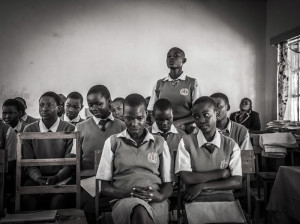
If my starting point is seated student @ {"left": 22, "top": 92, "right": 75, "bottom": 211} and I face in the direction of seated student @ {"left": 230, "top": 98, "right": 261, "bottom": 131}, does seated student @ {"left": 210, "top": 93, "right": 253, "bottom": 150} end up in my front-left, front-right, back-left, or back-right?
front-right

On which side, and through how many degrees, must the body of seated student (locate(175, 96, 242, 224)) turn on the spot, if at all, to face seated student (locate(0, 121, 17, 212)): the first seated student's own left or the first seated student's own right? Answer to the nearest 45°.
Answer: approximately 90° to the first seated student's own right

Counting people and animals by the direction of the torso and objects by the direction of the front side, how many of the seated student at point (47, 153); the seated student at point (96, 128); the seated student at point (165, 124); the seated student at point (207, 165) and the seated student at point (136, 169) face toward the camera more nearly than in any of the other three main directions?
5

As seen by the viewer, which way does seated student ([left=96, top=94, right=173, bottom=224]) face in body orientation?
toward the camera

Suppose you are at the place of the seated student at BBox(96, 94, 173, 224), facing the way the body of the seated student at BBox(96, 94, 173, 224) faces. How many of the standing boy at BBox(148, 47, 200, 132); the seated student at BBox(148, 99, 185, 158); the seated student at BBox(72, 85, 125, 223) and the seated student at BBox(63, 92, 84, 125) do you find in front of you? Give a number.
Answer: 0

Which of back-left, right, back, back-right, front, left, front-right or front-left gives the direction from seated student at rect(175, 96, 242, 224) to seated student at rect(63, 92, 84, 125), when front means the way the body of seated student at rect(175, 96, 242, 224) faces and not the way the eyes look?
back-right

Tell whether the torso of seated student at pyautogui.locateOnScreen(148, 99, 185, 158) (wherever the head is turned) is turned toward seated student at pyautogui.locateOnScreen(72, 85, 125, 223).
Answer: no

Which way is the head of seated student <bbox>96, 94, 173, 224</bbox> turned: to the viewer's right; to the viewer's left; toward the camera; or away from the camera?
toward the camera

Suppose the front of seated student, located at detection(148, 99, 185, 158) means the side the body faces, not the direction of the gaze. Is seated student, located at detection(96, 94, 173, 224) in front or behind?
in front

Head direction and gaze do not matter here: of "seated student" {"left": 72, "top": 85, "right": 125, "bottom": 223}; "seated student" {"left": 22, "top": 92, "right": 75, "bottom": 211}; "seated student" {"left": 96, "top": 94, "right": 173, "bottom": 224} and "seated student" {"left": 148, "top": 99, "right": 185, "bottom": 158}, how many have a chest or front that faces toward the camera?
4

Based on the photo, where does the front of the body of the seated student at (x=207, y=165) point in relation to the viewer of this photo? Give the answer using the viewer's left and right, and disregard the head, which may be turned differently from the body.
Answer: facing the viewer

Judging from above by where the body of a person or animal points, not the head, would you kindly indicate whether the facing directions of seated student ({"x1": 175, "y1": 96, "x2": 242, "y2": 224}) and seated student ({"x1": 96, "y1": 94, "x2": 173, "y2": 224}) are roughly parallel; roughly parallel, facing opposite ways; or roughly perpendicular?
roughly parallel

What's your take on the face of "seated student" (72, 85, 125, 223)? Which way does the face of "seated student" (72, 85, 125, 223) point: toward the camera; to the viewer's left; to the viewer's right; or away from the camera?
toward the camera

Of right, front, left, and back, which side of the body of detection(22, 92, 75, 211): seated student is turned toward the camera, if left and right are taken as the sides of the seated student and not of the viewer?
front

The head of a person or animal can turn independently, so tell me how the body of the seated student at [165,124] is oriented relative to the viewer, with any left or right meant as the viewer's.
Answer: facing the viewer

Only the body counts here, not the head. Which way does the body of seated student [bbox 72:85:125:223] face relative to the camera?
toward the camera

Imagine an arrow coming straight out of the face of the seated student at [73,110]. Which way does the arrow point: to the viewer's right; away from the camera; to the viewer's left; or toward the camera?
toward the camera
